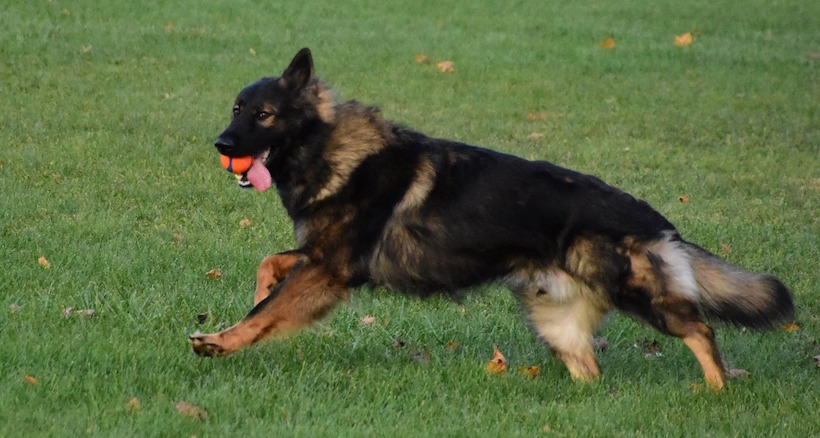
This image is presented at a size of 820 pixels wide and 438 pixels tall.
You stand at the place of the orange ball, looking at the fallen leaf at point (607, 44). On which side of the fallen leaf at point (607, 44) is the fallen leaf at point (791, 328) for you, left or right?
right

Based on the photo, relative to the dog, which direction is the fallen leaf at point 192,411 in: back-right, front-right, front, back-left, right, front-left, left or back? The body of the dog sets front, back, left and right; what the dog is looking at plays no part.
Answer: front-left

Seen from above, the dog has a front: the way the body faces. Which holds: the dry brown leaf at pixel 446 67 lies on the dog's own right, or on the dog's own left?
on the dog's own right

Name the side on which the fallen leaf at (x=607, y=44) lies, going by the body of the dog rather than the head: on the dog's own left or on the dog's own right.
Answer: on the dog's own right

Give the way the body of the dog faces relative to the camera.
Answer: to the viewer's left

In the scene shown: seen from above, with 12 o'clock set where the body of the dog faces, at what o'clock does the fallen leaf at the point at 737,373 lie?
The fallen leaf is roughly at 6 o'clock from the dog.

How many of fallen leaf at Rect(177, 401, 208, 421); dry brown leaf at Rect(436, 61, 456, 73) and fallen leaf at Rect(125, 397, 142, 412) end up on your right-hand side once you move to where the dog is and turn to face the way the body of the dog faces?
1

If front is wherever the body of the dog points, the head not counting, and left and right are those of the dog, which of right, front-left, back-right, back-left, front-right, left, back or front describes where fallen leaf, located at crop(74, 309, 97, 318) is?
front

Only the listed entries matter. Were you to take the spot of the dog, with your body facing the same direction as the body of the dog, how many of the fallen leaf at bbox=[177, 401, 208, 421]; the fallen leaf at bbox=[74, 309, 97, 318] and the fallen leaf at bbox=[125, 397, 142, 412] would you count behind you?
0
